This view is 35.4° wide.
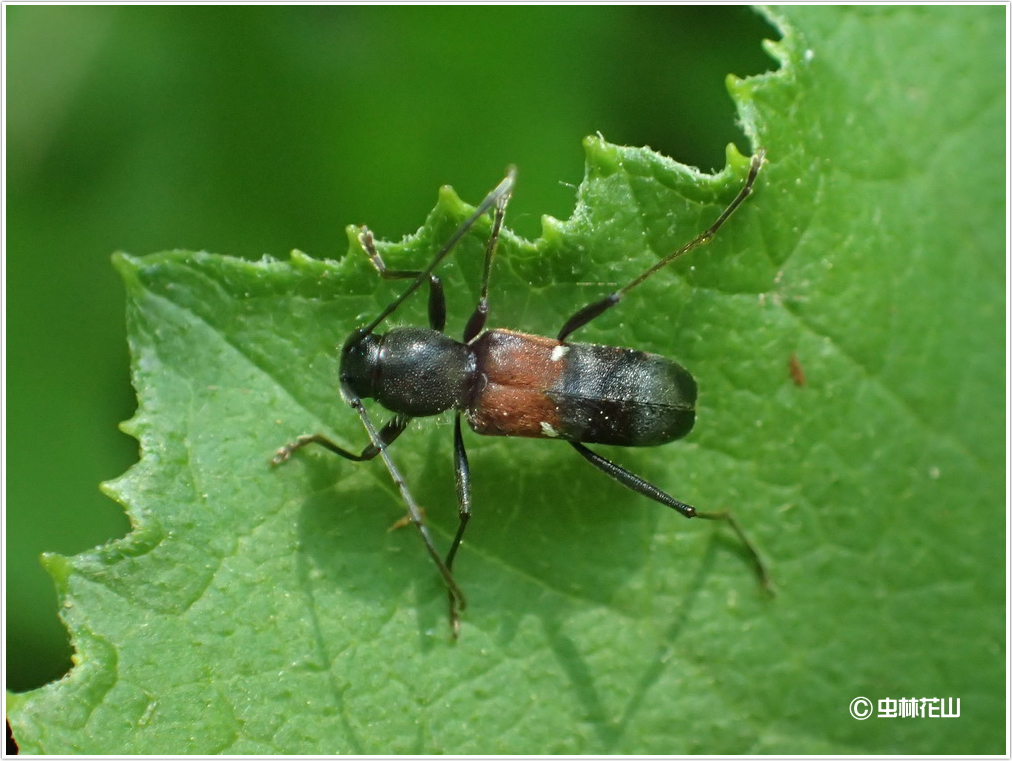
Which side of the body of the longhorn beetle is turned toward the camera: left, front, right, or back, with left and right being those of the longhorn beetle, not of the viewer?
left
